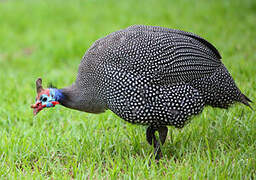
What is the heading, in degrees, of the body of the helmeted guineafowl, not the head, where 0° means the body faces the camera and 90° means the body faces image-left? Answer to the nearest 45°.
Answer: approximately 90°
